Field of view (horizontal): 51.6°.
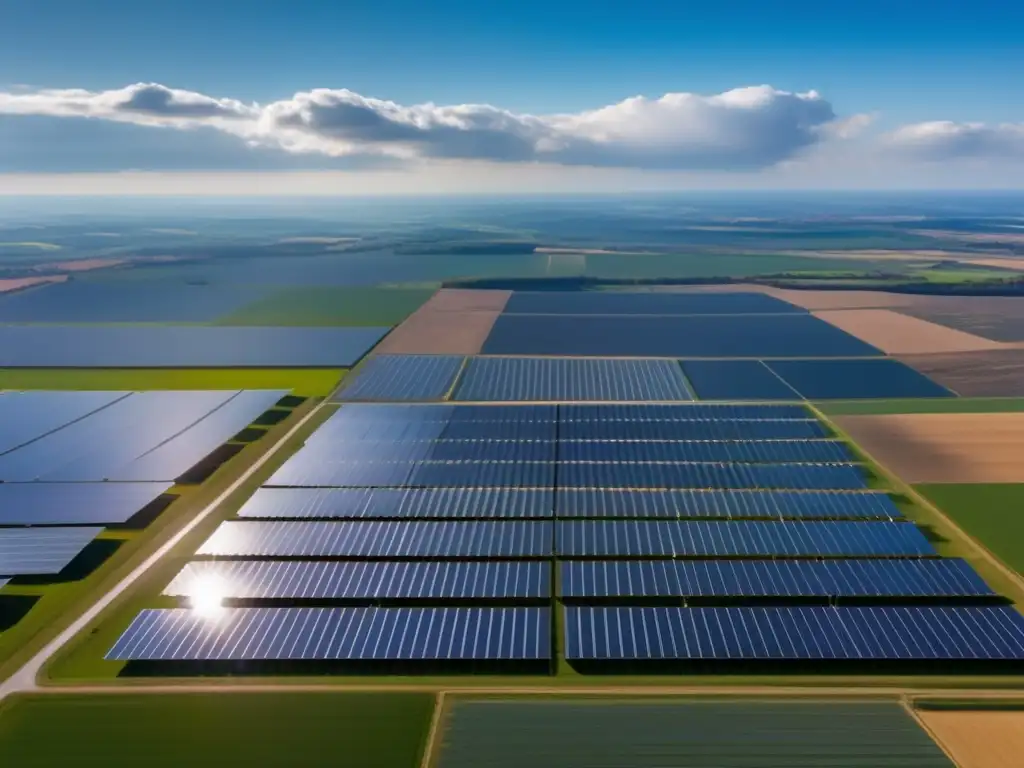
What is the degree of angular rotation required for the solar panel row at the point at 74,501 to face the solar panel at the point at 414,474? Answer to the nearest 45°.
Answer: approximately 90° to its left

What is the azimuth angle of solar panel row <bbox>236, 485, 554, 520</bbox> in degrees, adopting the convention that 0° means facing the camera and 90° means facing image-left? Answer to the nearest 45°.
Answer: approximately 0°

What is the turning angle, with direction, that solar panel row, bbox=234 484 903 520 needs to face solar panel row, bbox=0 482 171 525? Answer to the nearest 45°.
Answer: approximately 90° to its right

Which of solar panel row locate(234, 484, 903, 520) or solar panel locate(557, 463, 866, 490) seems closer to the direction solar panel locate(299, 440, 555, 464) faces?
the solar panel row
